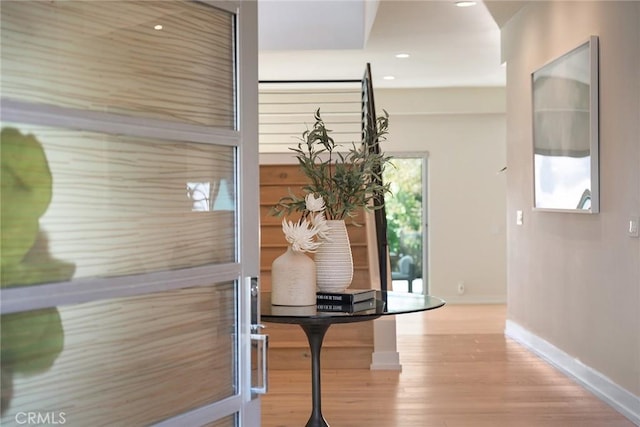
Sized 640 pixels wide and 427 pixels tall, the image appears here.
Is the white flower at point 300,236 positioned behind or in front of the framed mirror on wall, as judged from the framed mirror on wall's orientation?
in front

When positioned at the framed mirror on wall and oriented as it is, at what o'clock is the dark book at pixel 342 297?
The dark book is roughly at 11 o'clock from the framed mirror on wall.

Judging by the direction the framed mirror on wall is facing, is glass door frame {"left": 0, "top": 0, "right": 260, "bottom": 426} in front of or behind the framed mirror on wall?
in front

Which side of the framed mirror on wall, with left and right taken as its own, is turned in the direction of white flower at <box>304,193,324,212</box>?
front

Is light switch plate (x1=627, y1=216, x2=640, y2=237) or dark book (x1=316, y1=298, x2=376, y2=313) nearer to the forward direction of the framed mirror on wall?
the dark book

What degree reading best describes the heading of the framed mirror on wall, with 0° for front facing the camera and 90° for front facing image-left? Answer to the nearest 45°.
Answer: approximately 45°

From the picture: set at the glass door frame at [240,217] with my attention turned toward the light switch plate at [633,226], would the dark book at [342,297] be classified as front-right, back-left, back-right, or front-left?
front-left
